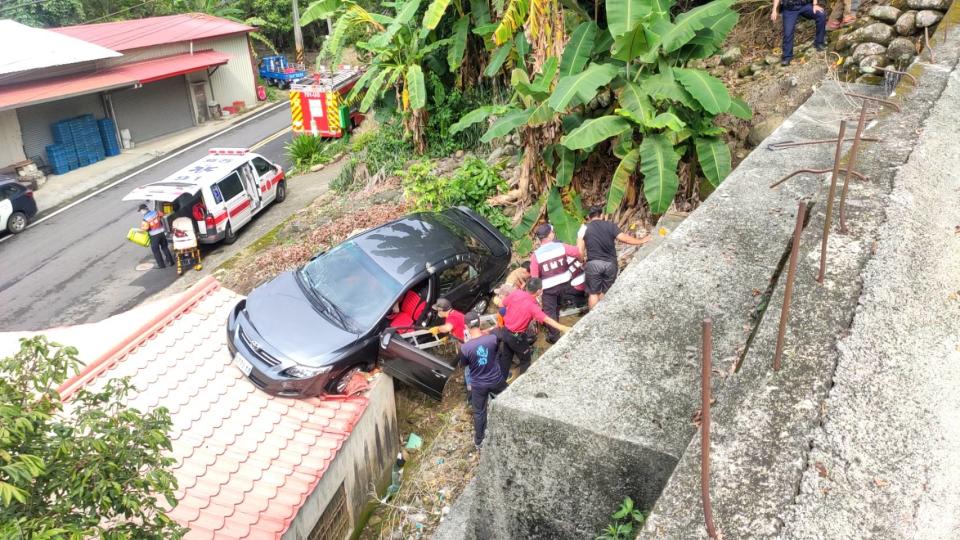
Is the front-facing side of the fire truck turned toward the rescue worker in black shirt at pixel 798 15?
no

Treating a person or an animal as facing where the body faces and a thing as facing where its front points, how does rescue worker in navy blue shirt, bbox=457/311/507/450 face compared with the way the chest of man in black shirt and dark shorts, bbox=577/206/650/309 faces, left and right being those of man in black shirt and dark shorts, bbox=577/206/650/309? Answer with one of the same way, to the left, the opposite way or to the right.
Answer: the same way

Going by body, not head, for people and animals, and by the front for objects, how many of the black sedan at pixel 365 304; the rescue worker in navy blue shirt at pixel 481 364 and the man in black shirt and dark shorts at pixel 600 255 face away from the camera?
2

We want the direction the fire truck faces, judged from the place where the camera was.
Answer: facing away from the viewer and to the right of the viewer

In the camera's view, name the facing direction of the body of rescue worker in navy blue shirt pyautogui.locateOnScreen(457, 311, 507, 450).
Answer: away from the camera

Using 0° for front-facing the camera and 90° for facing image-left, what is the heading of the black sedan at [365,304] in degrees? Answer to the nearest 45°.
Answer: approximately 45°

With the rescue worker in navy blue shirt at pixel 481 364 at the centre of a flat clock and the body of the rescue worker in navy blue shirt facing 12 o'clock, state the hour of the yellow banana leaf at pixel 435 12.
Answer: The yellow banana leaf is roughly at 12 o'clock from the rescue worker in navy blue shirt.

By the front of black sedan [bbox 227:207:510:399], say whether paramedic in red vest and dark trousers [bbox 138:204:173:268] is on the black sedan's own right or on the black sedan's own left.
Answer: on the black sedan's own right

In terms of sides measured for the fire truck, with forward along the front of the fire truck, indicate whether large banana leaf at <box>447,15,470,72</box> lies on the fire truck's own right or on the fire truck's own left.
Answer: on the fire truck's own right

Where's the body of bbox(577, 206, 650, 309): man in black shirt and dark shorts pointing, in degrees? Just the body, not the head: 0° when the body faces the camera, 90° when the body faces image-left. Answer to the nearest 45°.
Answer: approximately 180°

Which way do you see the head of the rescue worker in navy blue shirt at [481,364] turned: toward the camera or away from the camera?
away from the camera

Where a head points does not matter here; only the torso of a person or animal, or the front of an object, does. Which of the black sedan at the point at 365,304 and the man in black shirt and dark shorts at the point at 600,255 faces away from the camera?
the man in black shirt and dark shorts

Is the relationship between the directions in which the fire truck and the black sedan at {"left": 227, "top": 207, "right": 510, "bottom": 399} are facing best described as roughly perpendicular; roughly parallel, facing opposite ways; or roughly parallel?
roughly parallel, facing opposite ways

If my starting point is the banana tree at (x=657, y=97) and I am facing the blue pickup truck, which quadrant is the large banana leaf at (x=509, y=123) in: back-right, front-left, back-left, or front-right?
front-left

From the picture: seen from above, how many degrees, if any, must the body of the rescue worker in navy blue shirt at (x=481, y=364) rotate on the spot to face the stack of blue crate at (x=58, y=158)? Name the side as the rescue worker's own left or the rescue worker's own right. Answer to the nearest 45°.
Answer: approximately 45° to the rescue worker's own left

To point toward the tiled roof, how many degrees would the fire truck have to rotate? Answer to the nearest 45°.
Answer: approximately 135° to its right

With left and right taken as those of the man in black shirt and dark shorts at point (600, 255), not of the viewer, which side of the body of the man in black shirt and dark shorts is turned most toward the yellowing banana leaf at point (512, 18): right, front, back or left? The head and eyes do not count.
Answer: front

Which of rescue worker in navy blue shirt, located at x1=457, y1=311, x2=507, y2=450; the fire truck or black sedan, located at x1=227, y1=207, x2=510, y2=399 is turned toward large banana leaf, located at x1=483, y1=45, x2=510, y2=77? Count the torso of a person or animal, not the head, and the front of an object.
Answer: the rescue worker in navy blue shirt

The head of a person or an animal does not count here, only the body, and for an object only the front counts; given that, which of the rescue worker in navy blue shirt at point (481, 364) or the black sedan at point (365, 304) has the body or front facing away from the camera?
the rescue worker in navy blue shirt

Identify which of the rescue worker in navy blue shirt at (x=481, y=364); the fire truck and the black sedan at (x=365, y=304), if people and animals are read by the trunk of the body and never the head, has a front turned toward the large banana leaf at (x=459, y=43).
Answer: the rescue worker in navy blue shirt
